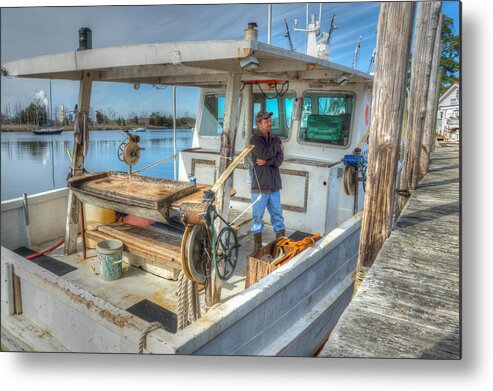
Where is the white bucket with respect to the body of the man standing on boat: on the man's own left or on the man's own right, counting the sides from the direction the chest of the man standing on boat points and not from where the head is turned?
on the man's own right

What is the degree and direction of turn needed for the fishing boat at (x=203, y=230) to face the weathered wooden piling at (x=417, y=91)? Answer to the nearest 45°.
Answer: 0° — it already faces it

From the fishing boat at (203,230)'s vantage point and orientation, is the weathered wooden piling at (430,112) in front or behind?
in front

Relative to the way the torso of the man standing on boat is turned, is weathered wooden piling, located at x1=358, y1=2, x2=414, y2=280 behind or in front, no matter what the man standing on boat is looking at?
in front

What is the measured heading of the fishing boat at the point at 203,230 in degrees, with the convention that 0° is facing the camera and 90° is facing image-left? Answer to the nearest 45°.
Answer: approximately 225°

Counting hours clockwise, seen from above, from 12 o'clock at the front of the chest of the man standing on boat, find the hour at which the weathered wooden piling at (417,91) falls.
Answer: The weathered wooden piling is roughly at 9 o'clock from the man standing on boat.
